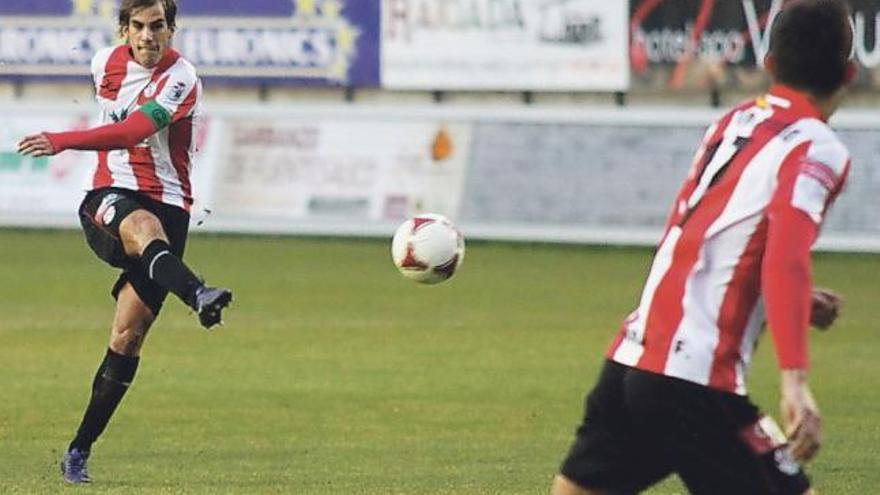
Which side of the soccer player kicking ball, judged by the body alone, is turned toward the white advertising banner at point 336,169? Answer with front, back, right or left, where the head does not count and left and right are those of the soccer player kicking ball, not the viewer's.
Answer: back

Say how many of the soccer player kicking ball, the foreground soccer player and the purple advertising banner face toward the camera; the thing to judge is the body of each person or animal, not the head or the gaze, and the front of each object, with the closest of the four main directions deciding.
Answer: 2

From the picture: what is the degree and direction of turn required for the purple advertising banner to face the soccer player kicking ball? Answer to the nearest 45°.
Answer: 0° — it already faces them

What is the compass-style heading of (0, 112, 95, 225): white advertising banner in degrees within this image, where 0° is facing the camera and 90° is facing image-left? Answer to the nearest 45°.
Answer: approximately 0°

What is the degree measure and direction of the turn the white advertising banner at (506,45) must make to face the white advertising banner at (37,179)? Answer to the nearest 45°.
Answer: approximately 90° to its right

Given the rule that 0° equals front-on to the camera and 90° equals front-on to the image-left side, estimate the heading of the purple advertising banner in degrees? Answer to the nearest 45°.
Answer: approximately 0°
